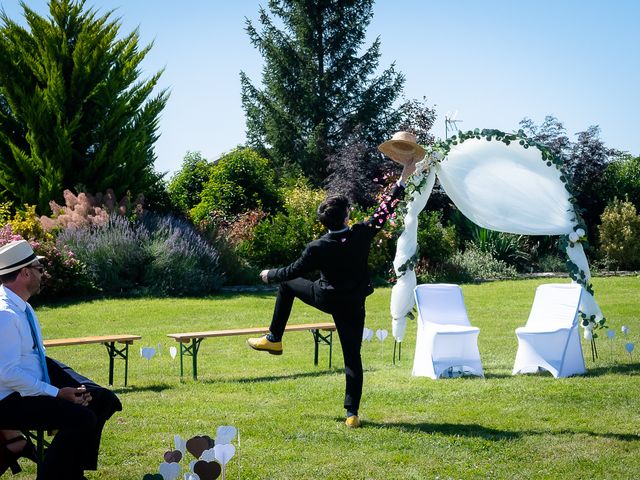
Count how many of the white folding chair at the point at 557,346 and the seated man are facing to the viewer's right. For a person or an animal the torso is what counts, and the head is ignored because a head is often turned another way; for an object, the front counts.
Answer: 1

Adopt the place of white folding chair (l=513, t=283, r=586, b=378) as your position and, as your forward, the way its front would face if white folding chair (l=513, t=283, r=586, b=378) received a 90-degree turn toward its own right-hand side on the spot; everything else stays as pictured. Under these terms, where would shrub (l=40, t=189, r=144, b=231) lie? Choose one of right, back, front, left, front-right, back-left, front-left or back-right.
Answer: front

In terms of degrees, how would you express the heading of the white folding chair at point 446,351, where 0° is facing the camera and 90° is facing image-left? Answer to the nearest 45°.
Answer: approximately 315°

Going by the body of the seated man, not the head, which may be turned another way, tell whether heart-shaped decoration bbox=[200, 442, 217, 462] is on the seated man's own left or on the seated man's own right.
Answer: on the seated man's own right

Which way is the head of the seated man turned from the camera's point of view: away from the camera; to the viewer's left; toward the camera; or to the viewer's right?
to the viewer's right

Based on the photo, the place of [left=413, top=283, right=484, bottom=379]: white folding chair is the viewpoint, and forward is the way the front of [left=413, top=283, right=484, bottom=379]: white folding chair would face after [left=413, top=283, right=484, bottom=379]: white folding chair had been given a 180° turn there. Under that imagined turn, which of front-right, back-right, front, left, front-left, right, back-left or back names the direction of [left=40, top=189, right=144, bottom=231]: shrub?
front

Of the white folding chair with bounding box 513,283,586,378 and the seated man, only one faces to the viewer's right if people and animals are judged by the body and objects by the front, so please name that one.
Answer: the seated man

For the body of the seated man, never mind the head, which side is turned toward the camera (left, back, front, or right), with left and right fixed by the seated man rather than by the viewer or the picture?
right

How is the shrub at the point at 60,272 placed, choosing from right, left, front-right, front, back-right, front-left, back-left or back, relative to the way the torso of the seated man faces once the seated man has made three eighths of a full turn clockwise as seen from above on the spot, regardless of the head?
back-right

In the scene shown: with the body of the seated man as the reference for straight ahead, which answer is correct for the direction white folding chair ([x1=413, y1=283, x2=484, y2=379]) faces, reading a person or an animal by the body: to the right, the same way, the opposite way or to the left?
to the right

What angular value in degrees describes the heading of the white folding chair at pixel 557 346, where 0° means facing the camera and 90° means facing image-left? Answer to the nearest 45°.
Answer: approximately 45°

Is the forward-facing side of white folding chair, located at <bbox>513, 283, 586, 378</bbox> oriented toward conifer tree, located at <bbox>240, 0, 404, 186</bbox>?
no

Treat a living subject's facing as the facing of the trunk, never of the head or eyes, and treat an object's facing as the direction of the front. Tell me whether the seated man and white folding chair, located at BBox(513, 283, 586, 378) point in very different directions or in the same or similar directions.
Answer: very different directions
